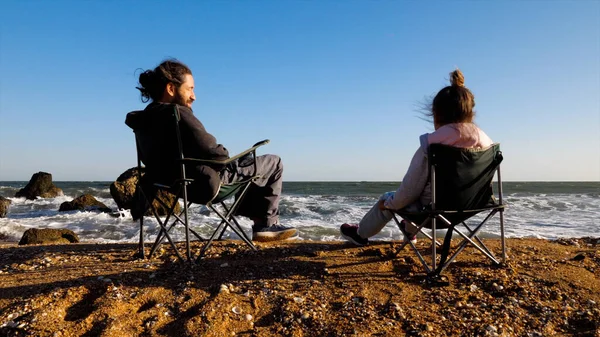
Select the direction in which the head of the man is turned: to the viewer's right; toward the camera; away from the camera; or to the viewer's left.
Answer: to the viewer's right

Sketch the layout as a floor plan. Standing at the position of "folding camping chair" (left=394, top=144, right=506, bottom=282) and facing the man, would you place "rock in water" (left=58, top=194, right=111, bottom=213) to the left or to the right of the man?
right

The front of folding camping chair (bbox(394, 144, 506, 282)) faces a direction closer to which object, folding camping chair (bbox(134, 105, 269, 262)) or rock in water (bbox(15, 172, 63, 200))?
the rock in water

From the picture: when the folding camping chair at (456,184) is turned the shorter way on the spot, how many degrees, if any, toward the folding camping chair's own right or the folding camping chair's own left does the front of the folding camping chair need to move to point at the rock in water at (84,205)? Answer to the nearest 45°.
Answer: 0° — it already faces it

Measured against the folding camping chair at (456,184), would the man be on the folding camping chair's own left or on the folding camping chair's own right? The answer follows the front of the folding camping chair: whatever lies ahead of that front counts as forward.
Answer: on the folding camping chair's own left

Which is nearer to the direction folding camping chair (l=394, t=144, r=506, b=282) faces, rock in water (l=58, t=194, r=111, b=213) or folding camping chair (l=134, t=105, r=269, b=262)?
the rock in water

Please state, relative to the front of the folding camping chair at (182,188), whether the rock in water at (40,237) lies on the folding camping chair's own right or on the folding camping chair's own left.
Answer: on the folding camping chair's own left

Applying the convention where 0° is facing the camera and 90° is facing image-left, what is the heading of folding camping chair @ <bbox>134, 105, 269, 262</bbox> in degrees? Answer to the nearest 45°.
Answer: approximately 225°

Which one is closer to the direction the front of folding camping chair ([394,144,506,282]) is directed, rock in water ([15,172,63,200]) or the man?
the rock in water

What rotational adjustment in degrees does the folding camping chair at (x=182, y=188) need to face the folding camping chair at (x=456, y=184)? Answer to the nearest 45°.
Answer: approximately 90° to its right
